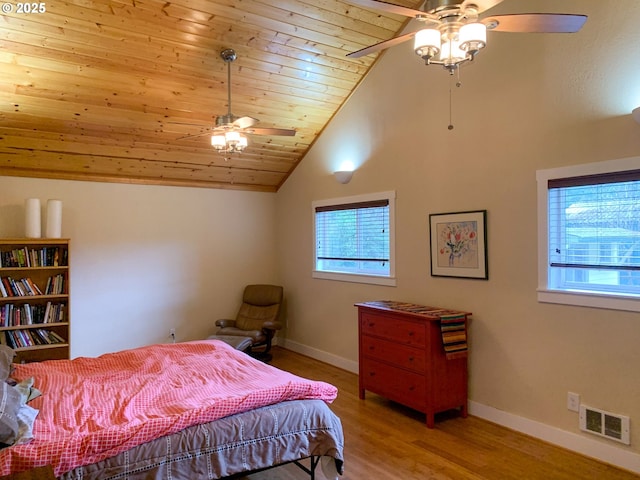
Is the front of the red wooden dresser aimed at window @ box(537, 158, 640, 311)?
no

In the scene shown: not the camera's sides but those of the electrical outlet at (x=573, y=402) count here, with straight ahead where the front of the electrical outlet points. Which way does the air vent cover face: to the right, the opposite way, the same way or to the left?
the same way

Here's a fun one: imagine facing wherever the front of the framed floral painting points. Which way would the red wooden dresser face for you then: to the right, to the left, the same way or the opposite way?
the same way

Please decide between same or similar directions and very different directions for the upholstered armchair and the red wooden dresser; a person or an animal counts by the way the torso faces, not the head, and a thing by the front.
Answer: same or similar directions

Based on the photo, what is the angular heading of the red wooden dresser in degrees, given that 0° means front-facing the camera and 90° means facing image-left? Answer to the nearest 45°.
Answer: approximately 45°

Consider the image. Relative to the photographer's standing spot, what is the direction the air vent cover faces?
facing the viewer and to the left of the viewer

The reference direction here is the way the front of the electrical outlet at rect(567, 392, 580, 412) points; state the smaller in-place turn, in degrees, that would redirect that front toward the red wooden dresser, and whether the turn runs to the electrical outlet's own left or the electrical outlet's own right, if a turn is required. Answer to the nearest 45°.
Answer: approximately 45° to the electrical outlet's own right

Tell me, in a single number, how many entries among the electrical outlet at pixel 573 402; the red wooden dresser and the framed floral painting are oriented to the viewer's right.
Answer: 0

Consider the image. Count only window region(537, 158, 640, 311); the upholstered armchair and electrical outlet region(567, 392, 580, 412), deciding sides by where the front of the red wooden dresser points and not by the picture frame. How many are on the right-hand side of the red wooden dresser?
1

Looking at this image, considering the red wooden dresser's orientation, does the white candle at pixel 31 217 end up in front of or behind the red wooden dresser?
in front

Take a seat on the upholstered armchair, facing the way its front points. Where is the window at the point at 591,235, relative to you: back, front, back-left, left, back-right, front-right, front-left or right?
left

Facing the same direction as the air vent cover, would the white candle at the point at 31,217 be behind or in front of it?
in front

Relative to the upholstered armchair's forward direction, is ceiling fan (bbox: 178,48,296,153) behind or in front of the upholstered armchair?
in front

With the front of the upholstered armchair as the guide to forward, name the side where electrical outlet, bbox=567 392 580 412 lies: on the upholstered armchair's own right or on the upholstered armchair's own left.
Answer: on the upholstered armchair's own left

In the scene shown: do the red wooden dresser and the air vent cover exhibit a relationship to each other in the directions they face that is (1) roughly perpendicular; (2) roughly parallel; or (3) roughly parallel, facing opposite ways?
roughly parallel

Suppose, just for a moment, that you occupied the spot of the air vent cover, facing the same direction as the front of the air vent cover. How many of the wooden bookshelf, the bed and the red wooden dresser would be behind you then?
0

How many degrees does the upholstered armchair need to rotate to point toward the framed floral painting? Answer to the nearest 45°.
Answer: approximately 90° to its left
